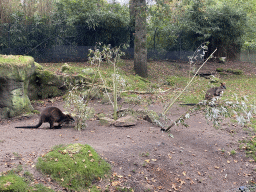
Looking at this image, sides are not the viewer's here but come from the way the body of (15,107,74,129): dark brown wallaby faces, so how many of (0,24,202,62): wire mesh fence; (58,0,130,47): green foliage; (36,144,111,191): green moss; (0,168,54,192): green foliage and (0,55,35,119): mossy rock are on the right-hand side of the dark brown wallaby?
2

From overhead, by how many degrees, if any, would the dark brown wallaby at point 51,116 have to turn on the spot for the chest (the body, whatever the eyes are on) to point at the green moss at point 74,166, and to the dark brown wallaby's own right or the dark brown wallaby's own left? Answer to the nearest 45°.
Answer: approximately 90° to the dark brown wallaby's own right

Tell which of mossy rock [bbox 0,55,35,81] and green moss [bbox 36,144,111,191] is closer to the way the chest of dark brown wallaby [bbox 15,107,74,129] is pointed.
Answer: the green moss

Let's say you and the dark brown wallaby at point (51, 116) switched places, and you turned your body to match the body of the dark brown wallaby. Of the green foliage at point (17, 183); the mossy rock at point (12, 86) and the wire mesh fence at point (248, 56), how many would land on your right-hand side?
1

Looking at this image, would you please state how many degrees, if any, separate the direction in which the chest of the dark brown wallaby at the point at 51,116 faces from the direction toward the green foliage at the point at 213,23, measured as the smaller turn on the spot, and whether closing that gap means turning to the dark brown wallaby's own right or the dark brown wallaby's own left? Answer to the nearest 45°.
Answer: approximately 45° to the dark brown wallaby's own left

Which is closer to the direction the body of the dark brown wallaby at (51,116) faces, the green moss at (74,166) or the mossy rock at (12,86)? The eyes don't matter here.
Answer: the green moss

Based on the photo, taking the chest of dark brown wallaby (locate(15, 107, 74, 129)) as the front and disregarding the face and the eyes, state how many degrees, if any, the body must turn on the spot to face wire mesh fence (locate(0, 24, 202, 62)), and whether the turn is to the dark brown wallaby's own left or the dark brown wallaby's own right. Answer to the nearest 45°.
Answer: approximately 90° to the dark brown wallaby's own left

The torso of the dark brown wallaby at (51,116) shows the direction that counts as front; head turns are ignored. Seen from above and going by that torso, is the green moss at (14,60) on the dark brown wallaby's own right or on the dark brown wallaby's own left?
on the dark brown wallaby's own left

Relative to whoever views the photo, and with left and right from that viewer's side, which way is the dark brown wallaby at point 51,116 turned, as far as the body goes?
facing to the right of the viewer

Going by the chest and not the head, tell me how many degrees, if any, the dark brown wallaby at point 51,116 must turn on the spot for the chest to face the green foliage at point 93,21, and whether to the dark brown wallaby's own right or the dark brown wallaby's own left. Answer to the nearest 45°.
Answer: approximately 90° to the dark brown wallaby's own left

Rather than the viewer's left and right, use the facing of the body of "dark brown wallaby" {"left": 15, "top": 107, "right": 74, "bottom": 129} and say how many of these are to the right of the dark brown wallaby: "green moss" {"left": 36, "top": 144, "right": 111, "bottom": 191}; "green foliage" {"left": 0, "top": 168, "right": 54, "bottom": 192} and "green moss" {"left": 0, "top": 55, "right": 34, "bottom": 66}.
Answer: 2

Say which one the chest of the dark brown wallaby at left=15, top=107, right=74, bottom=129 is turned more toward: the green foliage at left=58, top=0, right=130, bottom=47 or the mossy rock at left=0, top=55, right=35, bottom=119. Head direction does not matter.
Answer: the green foliage

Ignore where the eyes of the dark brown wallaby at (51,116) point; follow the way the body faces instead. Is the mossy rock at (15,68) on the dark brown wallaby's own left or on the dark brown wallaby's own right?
on the dark brown wallaby's own left
